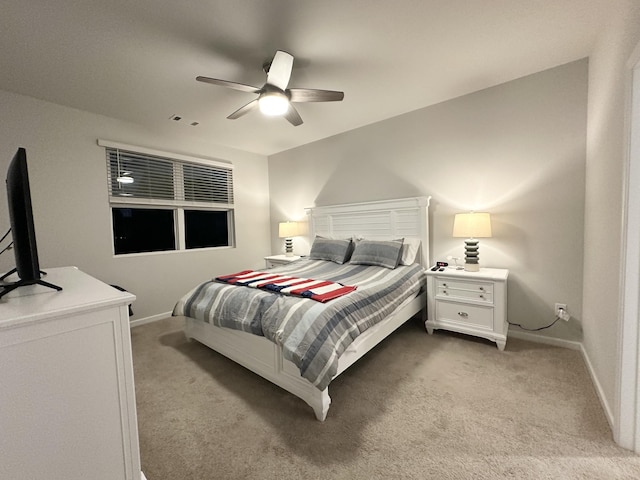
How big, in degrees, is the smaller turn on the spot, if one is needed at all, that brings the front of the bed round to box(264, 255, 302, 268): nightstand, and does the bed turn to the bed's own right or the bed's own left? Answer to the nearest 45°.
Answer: approximately 135° to the bed's own right

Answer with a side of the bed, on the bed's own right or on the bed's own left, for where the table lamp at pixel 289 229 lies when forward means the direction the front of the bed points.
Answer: on the bed's own right

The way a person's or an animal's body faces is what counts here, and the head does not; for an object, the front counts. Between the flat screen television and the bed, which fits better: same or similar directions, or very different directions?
very different directions

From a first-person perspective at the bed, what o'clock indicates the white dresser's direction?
The white dresser is roughly at 12 o'clock from the bed.

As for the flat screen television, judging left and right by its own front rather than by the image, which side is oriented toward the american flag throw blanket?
front

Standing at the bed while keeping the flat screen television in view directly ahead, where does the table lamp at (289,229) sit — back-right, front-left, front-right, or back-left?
back-right

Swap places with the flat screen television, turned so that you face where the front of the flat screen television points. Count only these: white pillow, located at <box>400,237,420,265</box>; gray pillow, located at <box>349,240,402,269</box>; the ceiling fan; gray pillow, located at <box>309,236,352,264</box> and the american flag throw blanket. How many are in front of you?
5

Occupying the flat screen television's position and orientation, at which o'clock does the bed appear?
The bed is roughly at 12 o'clock from the flat screen television.

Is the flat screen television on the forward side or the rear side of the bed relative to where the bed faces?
on the forward side

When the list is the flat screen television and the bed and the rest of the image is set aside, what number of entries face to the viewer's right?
1

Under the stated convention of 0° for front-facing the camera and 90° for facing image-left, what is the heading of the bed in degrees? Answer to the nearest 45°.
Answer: approximately 45°

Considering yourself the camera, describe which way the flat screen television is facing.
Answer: facing to the right of the viewer
